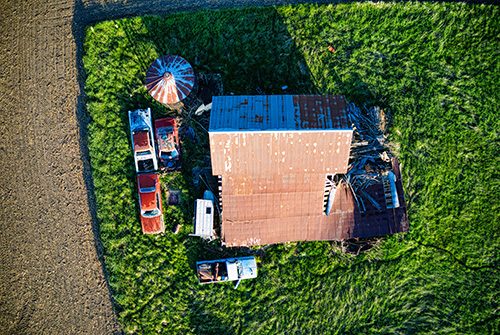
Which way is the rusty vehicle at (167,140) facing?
toward the camera

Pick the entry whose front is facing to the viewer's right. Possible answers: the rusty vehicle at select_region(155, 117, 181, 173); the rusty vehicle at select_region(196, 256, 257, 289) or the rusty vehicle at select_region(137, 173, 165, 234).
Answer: the rusty vehicle at select_region(196, 256, 257, 289)

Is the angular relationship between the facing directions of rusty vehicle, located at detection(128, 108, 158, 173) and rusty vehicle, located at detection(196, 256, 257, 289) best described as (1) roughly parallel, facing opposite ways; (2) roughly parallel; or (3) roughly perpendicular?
roughly perpendicular

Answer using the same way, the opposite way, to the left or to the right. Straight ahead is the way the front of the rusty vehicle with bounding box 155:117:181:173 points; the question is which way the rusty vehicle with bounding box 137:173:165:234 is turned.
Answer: the same way

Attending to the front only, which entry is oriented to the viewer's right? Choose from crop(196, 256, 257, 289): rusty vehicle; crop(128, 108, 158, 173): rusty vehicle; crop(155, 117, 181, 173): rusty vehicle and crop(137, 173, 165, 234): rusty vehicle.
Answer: crop(196, 256, 257, 289): rusty vehicle

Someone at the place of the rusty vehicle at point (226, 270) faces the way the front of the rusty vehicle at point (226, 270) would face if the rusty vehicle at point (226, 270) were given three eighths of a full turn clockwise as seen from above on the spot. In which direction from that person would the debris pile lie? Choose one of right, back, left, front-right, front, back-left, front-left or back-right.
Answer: back-left

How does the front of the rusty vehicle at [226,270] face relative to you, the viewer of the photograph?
facing to the right of the viewer
